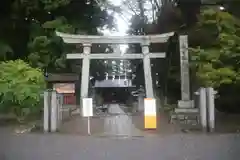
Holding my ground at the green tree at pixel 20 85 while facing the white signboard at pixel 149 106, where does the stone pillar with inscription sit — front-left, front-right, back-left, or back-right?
front-left

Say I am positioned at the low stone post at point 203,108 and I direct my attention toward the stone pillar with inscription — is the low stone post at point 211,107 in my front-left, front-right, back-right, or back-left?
back-right

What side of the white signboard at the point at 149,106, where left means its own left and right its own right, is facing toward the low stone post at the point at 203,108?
left

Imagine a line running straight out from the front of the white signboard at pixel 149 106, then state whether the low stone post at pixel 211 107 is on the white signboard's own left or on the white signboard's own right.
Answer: on the white signboard's own left

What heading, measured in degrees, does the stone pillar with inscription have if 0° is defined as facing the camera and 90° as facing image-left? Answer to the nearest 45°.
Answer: approximately 0°

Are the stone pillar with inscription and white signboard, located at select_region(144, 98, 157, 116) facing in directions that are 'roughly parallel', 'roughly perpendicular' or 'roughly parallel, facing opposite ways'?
roughly parallel

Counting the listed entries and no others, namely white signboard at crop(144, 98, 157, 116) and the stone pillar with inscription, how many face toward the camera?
2

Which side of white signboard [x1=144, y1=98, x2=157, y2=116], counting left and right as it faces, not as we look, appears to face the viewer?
front
